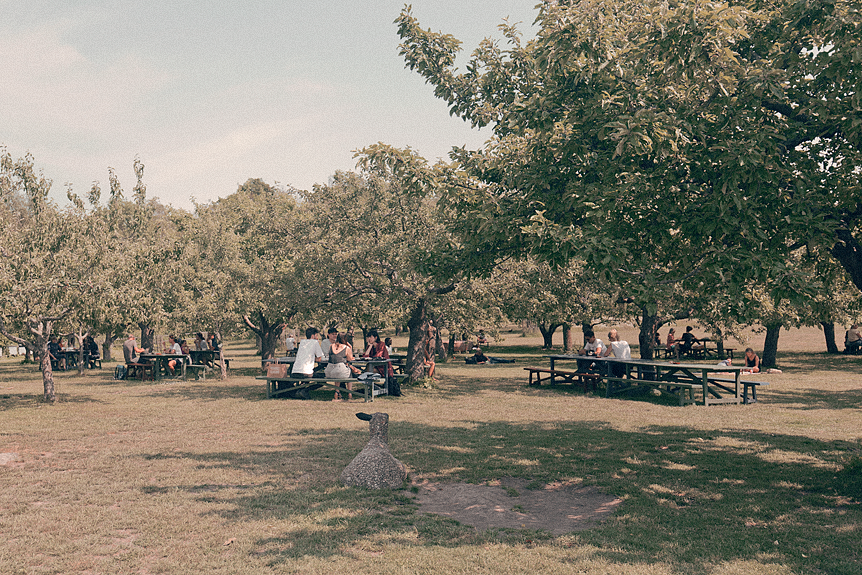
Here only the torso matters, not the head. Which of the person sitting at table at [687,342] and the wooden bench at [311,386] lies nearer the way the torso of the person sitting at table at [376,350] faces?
the wooden bench

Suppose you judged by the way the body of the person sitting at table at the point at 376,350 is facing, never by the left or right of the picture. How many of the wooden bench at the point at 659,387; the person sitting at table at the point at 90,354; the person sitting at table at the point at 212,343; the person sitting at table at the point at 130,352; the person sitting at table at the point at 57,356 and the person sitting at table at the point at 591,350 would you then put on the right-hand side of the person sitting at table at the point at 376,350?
4

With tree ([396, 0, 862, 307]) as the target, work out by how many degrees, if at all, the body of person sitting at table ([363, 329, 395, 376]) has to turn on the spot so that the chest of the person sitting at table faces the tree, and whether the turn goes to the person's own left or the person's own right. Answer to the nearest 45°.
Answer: approximately 45° to the person's own left

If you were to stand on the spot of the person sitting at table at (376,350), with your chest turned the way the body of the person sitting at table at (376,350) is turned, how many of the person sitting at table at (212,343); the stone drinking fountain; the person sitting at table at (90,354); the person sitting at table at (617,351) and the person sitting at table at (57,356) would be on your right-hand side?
3

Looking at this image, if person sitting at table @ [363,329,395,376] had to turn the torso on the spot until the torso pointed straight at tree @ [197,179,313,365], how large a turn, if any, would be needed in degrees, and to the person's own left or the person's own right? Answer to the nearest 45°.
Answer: approximately 90° to the person's own right

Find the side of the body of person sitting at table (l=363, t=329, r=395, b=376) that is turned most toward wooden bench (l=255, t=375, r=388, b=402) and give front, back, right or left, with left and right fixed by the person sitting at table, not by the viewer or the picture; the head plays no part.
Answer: front

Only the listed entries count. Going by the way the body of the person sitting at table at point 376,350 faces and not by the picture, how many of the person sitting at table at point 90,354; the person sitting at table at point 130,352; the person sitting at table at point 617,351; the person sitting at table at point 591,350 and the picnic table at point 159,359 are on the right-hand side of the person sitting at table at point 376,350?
3

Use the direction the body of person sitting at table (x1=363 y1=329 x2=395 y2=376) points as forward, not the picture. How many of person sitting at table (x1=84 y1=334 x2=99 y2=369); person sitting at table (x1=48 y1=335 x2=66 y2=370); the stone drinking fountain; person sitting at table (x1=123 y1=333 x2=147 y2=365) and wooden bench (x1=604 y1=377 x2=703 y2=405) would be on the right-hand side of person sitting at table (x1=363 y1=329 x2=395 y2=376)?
3

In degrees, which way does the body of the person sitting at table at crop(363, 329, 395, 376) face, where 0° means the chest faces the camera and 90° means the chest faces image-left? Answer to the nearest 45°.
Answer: approximately 45°

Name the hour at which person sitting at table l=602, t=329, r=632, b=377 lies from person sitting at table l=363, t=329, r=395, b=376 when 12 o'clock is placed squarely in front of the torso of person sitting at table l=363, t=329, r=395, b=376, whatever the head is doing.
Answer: person sitting at table l=602, t=329, r=632, b=377 is roughly at 8 o'clock from person sitting at table l=363, t=329, r=395, b=376.

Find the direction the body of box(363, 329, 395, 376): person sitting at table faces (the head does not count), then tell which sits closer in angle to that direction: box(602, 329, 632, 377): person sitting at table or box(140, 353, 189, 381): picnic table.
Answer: the picnic table
